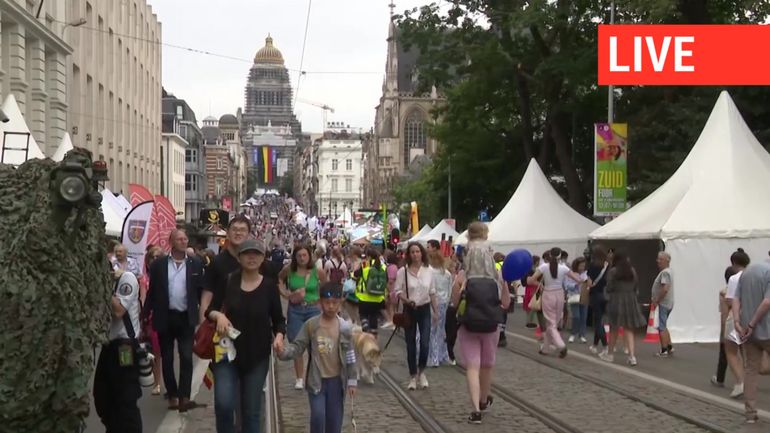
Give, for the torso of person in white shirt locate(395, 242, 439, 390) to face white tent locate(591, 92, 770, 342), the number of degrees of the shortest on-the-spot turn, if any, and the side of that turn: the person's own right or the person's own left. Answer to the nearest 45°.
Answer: approximately 135° to the person's own left

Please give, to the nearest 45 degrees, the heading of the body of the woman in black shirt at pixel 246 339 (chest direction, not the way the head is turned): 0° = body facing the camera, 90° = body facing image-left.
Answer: approximately 0°

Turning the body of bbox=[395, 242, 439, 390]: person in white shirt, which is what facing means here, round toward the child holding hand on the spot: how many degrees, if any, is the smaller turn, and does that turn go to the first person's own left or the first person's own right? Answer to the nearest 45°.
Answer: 0° — they already face them

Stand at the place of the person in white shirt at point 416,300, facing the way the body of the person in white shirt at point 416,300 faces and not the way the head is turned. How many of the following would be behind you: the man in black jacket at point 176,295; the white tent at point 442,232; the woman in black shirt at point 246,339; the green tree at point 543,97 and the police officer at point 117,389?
2
